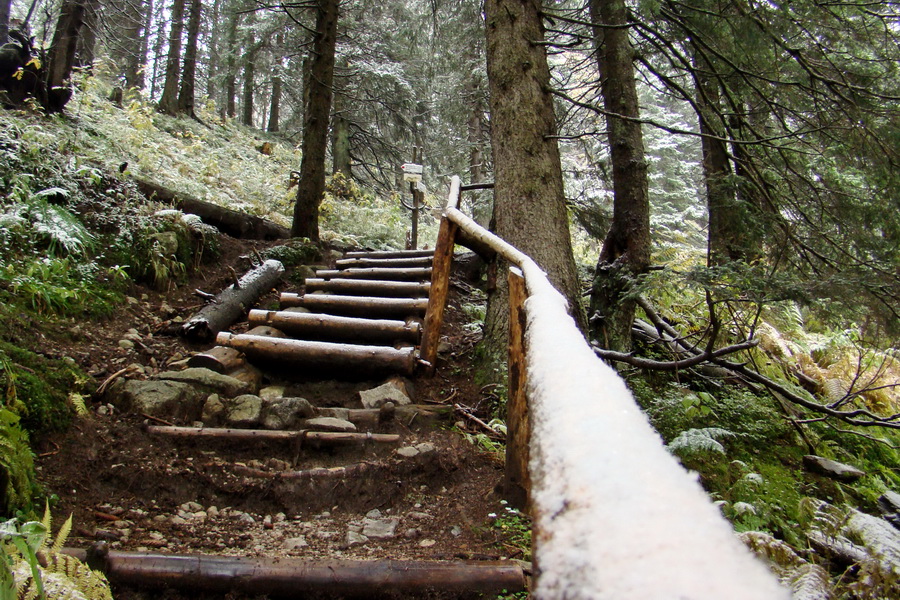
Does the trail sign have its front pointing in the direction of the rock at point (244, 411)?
yes

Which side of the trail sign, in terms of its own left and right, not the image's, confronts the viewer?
front

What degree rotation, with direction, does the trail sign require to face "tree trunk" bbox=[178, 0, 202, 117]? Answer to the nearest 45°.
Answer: approximately 135° to its right

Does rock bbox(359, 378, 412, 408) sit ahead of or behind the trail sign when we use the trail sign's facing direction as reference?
ahead

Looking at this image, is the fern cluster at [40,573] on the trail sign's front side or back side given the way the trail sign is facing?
on the front side

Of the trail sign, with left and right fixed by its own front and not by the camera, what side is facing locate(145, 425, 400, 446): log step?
front

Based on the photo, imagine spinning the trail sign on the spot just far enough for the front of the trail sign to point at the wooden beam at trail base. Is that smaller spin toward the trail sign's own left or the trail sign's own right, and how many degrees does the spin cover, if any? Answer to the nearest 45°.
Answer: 0° — it already faces it

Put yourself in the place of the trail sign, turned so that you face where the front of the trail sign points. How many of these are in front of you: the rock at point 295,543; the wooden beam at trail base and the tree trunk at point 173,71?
2

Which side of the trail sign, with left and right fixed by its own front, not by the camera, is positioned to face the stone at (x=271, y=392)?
front

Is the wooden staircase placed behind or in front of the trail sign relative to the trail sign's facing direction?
in front
